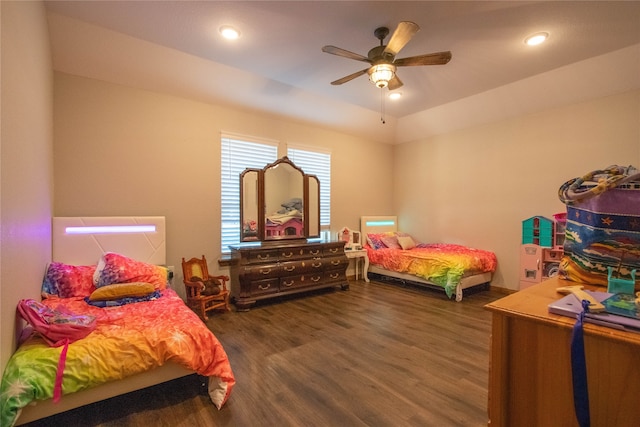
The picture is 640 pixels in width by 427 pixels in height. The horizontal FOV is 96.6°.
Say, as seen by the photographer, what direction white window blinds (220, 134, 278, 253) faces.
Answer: facing the viewer and to the right of the viewer

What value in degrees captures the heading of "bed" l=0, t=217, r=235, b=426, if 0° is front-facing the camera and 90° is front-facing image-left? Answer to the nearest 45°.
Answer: approximately 0°

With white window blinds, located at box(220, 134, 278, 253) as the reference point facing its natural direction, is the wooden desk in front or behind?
in front

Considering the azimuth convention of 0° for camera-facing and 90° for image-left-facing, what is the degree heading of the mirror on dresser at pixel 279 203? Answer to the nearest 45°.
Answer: approximately 315°

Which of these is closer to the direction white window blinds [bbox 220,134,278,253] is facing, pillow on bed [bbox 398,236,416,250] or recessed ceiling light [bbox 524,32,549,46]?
the recessed ceiling light

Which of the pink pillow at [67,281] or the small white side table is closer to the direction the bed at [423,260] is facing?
the pink pillow

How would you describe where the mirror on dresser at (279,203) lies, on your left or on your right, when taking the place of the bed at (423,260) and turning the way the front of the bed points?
on your right

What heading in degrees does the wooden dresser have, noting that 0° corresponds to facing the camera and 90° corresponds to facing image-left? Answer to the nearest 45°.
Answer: approximately 315°

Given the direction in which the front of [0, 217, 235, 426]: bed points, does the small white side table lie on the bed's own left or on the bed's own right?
on the bed's own left
